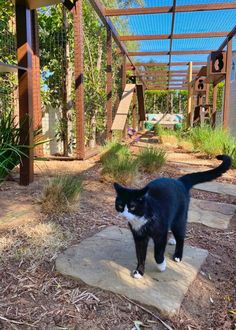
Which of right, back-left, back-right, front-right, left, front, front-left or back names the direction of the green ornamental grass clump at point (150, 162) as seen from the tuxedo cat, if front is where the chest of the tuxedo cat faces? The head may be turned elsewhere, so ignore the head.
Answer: back-right

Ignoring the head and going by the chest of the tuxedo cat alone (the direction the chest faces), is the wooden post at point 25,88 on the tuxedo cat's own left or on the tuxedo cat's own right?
on the tuxedo cat's own right

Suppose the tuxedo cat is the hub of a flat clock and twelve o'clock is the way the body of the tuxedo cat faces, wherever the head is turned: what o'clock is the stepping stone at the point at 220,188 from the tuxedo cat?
The stepping stone is roughly at 5 o'clock from the tuxedo cat.

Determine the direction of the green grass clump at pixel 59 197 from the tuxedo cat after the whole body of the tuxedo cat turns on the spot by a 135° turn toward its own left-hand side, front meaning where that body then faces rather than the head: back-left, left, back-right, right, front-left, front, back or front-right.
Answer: back-left

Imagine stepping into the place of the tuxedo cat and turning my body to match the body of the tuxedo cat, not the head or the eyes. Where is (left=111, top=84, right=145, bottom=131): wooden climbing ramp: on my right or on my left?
on my right

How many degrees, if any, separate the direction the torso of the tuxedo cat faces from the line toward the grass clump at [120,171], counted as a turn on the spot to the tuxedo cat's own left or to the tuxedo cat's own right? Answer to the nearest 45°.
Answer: approximately 135° to the tuxedo cat's own right

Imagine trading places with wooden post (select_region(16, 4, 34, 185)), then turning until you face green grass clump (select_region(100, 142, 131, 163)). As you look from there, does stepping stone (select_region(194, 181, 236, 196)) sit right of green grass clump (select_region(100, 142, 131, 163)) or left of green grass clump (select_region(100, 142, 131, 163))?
right

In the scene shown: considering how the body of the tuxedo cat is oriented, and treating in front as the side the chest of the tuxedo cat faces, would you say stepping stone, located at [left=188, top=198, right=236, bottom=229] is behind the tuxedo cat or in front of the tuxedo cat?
behind

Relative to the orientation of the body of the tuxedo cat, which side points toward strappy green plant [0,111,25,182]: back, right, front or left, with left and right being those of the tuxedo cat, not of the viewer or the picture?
right

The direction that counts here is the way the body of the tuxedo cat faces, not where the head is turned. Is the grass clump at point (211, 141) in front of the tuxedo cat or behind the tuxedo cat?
behind

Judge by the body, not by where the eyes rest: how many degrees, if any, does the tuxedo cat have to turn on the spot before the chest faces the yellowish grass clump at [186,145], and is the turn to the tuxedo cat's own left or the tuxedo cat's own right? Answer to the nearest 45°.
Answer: approximately 135° to the tuxedo cat's own right

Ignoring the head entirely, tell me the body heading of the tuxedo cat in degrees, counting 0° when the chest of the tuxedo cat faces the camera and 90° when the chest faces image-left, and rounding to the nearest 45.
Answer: approximately 45°
